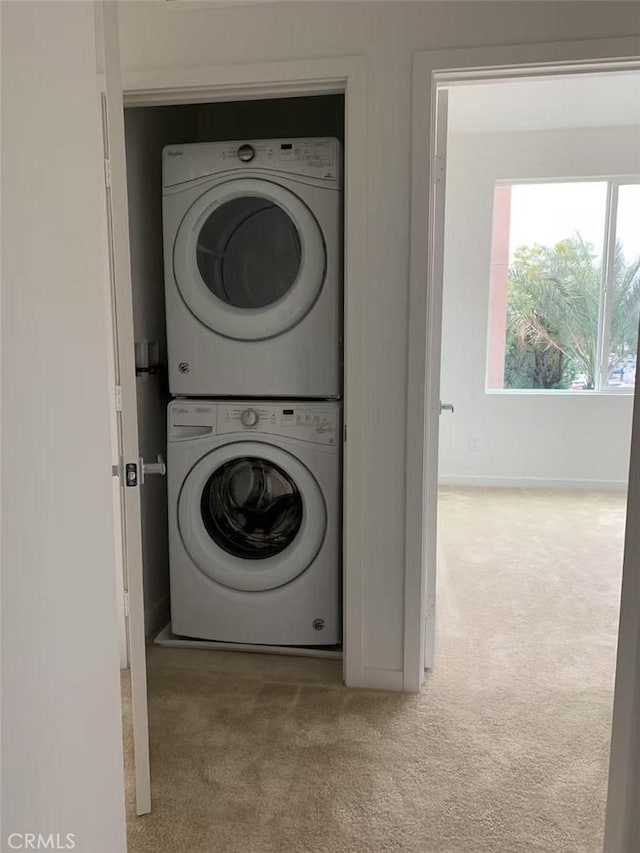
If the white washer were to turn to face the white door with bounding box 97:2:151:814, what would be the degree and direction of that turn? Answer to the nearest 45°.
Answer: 0° — it already faces it

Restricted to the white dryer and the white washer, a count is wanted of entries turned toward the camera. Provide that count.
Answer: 2

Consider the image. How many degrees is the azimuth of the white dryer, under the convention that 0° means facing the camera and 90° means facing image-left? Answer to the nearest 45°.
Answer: approximately 0°

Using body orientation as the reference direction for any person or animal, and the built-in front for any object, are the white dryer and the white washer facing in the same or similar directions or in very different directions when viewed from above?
same or similar directions

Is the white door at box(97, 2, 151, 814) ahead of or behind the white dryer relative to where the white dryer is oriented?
ahead

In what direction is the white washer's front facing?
toward the camera
